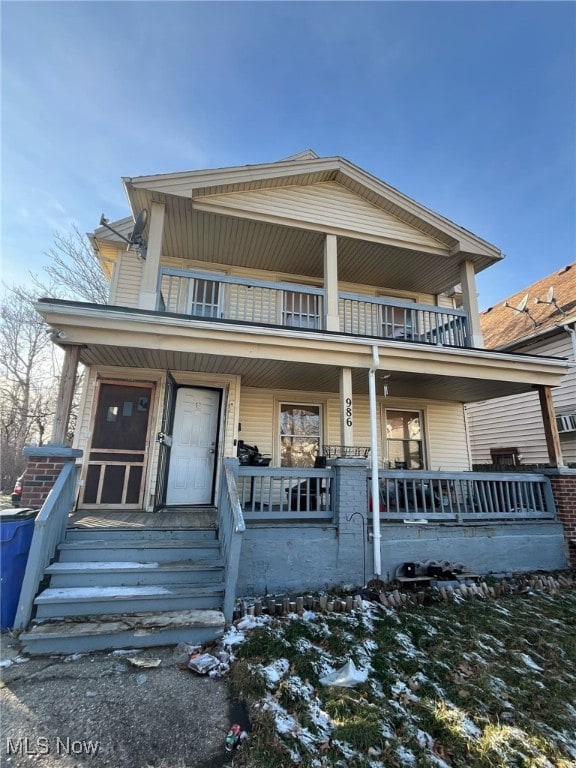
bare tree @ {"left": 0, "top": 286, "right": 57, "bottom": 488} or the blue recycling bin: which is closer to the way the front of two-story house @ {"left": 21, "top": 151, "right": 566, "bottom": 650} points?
the blue recycling bin

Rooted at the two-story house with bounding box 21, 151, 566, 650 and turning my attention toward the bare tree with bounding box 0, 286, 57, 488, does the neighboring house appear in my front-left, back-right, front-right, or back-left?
back-right

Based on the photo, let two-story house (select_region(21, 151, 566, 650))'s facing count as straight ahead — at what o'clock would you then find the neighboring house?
The neighboring house is roughly at 8 o'clock from the two-story house.

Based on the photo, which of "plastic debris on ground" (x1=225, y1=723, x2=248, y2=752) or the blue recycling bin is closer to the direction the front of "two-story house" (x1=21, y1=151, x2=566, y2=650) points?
the plastic debris on ground

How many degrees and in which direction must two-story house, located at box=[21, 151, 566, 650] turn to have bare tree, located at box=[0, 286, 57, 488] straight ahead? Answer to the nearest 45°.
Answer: approximately 135° to its right

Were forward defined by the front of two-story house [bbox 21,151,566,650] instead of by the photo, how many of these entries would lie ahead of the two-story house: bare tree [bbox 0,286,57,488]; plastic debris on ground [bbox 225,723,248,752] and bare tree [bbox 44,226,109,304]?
1

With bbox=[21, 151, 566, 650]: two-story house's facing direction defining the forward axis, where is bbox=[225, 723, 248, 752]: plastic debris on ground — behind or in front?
in front

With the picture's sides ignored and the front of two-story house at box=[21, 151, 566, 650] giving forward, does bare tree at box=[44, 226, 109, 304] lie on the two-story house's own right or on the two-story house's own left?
on the two-story house's own right

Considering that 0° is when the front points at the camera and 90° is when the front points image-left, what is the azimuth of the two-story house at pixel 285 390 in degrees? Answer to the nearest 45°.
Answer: approximately 0°

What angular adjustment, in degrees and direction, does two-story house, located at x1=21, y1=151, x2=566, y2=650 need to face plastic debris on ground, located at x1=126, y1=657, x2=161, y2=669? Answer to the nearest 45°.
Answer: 0° — it already faces it
